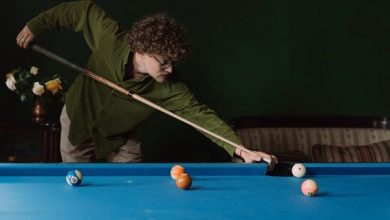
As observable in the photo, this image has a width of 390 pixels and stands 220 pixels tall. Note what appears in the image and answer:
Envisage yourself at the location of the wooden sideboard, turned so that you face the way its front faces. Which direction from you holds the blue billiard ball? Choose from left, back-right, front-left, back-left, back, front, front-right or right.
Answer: front

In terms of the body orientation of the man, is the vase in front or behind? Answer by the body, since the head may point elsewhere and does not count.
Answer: behind

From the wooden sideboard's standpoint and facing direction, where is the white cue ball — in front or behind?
in front

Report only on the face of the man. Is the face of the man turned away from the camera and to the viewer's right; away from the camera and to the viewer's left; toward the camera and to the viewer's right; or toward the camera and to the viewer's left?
toward the camera and to the viewer's right

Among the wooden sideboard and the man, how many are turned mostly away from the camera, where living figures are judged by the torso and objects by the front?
0

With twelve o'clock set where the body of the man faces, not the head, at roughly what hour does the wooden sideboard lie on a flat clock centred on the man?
The wooden sideboard is roughly at 6 o'clock from the man.

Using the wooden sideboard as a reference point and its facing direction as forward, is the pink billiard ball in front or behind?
in front

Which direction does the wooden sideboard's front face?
toward the camera

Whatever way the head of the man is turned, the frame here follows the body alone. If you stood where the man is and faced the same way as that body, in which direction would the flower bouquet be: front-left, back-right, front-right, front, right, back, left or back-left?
back

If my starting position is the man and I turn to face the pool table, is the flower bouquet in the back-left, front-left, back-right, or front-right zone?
back-right

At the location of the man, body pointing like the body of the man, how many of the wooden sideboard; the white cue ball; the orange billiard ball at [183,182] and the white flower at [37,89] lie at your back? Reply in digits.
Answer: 2

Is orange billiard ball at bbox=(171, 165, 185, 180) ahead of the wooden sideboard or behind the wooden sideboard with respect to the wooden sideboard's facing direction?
ahead

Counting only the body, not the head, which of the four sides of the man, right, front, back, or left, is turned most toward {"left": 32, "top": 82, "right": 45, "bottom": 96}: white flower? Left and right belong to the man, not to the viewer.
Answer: back

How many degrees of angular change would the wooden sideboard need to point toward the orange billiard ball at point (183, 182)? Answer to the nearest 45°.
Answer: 0° — it already faces it

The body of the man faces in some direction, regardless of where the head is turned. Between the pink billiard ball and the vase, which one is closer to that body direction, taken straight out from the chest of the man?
the pink billiard ball
